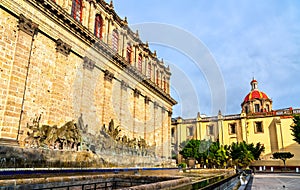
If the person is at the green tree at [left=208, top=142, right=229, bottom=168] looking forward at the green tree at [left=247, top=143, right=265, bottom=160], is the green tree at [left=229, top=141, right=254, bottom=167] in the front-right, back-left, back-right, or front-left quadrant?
front-right

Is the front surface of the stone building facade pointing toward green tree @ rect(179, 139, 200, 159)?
no

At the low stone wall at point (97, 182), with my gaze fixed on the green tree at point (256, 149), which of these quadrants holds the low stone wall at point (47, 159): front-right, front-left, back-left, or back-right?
front-left

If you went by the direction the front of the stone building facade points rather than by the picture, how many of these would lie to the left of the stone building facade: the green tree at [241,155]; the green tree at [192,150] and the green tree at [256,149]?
3

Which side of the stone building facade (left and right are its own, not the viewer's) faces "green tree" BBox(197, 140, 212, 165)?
left

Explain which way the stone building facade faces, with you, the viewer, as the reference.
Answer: facing the viewer and to the right of the viewer

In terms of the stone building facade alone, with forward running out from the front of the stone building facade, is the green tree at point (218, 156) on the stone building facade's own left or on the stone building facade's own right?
on the stone building facade's own left

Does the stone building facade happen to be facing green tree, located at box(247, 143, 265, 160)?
no

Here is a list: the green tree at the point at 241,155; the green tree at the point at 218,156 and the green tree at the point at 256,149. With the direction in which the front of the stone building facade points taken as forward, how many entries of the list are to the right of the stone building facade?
0

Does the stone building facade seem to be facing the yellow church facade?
no

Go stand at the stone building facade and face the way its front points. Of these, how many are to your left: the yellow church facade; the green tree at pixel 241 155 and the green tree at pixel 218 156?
3

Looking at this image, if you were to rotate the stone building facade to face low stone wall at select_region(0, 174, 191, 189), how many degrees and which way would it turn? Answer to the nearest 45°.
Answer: approximately 45° to its right

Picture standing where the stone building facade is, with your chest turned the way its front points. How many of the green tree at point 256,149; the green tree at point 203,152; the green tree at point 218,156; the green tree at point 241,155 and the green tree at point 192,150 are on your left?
5
